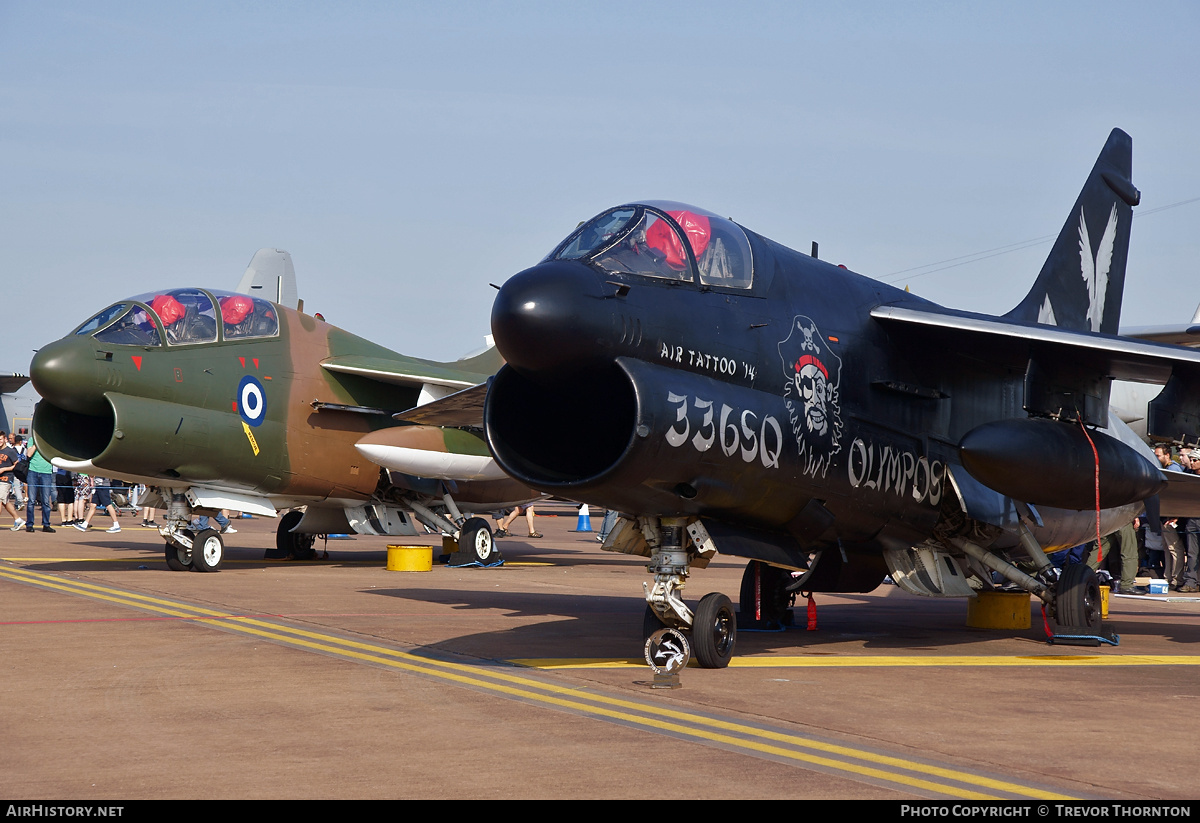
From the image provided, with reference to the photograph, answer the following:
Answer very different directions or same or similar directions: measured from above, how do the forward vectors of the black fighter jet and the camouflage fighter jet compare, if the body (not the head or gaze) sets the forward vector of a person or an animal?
same or similar directions

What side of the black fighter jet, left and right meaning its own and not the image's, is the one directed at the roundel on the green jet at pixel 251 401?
right

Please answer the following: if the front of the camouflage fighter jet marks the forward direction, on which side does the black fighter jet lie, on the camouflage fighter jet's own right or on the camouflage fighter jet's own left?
on the camouflage fighter jet's own left

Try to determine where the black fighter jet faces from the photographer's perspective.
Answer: facing the viewer and to the left of the viewer

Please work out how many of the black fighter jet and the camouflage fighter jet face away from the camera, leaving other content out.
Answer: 0

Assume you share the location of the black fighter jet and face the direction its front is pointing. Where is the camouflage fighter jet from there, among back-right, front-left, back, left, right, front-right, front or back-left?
right

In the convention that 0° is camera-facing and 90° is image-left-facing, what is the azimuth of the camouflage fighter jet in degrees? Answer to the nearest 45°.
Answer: approximately 45°
